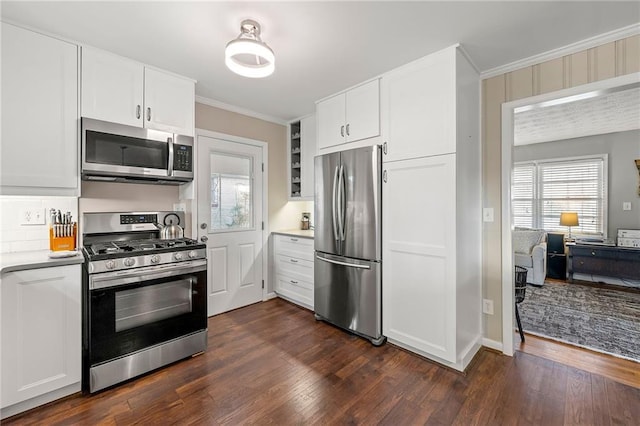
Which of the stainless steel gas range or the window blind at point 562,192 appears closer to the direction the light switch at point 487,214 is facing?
the stainless steel gas range

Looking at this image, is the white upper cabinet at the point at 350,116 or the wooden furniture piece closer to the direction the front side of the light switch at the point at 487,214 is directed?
the white upper cabinet

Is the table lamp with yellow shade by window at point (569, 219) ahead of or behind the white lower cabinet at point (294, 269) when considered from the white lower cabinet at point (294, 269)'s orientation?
behind

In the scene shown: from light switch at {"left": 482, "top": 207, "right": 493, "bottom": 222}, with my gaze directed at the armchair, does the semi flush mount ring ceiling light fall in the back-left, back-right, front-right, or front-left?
back-left

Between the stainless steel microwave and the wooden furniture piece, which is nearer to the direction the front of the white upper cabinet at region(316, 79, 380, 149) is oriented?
the stainless steel microwave

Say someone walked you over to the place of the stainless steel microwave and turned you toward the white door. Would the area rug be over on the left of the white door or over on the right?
right

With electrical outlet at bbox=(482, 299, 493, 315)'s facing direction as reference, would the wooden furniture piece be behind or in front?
behind

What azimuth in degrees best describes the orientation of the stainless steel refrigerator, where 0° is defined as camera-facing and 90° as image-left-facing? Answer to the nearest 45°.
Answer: approximately 45°
